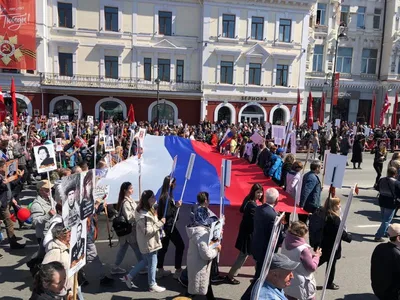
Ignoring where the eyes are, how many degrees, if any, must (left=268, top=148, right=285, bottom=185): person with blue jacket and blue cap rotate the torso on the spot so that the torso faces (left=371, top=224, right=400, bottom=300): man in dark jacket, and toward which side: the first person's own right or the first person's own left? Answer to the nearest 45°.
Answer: approximately 90° to the first person's own right

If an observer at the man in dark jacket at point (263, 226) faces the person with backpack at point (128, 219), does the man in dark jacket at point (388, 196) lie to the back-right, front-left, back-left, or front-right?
back-right

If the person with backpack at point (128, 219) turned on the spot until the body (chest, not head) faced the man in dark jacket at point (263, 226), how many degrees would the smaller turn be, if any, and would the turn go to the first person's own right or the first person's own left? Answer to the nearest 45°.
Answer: approximately 45° to the first person's own right

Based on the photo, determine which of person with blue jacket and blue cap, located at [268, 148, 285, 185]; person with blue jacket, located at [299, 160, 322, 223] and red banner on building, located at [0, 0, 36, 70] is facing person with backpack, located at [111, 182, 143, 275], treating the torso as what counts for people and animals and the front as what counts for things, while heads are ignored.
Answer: the red banner on building

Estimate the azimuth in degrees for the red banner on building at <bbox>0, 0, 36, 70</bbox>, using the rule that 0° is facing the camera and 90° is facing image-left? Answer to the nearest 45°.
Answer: approximately 0°

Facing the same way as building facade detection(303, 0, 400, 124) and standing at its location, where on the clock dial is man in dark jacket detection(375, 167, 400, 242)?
The man in dark jacket is roughly at 12 o'clock from the building facade.
